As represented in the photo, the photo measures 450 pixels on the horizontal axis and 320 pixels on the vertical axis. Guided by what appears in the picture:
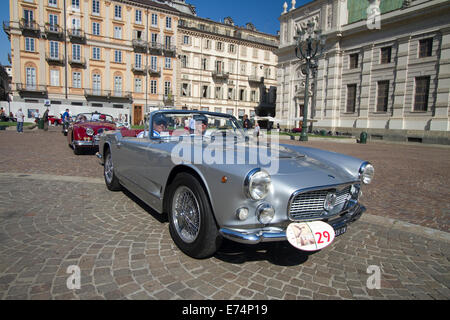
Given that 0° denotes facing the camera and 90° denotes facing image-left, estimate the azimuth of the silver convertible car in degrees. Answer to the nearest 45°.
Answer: approximately 315°

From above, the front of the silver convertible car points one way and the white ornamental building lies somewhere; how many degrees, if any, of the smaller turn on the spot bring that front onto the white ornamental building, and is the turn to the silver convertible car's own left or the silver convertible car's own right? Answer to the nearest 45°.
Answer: approximately 90° to the silver convertible car's own left

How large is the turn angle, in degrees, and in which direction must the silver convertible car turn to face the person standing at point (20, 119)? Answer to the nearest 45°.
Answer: approximately 180°
